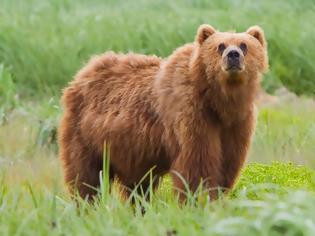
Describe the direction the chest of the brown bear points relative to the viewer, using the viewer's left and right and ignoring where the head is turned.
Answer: facing the viewer and to the right of the viewer
